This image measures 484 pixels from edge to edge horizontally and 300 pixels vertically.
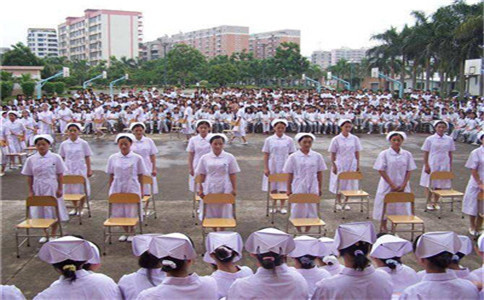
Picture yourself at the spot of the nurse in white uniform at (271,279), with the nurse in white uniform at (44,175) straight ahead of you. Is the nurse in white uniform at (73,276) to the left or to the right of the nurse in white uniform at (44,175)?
left

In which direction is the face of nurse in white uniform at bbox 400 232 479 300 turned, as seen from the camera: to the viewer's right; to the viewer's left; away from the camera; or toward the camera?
away from the camera

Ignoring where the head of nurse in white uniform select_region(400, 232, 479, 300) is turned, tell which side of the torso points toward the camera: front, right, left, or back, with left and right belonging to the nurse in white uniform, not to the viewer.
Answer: back

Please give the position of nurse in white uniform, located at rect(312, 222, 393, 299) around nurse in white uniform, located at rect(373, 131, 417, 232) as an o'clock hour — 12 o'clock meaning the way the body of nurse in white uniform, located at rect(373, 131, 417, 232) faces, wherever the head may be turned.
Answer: nurse in white uniform, located at rect(312, 222, 393, 299) is roughly at 12 o'clock from nurse in white uniform, located at rect(373, 131, 417, 232).

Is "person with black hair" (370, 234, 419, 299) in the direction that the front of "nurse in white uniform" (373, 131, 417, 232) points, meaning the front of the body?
yes

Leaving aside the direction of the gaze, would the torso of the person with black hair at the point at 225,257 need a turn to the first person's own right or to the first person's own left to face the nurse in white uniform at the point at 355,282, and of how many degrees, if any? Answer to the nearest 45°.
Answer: approximately 135° to the first person's own right
